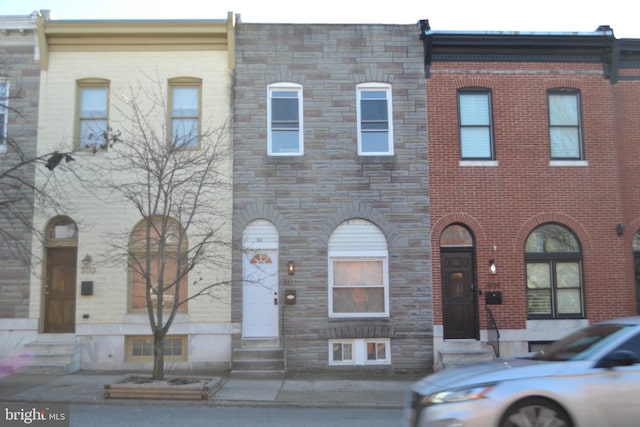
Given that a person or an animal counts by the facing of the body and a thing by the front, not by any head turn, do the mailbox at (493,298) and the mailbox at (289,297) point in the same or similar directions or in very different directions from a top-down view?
same or similar directions

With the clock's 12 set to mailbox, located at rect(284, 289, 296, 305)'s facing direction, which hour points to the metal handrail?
The metal handrail is roughly at 9 o'clock from the mailbox.

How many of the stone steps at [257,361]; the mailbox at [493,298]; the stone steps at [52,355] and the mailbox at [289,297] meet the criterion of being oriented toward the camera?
4

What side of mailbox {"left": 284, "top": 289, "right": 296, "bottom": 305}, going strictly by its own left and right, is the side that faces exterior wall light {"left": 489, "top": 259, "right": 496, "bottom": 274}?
left

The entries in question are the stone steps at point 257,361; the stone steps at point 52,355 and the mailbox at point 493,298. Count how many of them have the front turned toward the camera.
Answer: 3

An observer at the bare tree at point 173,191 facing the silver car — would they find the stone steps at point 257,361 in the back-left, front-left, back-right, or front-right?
front-left

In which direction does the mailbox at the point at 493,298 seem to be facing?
toward the camera

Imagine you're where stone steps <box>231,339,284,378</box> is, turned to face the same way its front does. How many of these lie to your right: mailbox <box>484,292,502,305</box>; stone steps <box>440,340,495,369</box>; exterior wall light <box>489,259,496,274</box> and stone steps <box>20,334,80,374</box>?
1

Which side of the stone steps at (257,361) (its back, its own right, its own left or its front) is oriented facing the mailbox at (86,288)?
right

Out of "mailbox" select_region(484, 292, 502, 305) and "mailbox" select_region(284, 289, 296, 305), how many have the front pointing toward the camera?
2

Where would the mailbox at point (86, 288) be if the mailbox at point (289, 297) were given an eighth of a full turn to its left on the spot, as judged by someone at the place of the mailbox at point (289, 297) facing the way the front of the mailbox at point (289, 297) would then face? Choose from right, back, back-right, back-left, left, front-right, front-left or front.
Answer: back-right

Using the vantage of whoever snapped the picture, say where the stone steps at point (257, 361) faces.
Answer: facing the viewer

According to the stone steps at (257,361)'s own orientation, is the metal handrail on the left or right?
on its left

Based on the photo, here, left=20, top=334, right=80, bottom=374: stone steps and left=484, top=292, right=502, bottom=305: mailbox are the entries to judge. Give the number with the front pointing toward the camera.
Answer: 2

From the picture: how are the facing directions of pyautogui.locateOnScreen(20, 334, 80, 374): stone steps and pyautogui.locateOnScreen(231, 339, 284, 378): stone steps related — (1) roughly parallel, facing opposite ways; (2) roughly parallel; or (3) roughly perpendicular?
roughly parallel

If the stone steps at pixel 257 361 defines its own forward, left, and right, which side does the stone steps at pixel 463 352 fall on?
on its left

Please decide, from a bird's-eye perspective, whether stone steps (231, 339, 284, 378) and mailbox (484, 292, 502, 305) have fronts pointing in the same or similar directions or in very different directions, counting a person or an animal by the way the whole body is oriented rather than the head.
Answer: same or similar directions
